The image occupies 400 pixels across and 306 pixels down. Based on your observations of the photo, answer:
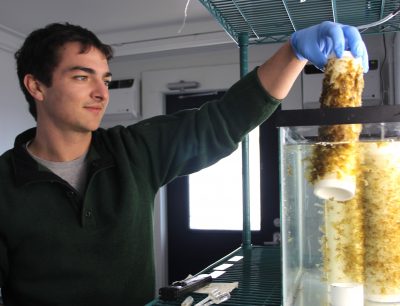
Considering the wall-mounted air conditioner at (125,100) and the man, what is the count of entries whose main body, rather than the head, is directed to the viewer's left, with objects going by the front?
0

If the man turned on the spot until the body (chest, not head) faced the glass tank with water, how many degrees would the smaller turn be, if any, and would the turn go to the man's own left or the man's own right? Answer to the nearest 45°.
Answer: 0° — they already face it

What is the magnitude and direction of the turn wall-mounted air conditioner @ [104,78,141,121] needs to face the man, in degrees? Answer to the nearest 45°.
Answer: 0° — it already faces them

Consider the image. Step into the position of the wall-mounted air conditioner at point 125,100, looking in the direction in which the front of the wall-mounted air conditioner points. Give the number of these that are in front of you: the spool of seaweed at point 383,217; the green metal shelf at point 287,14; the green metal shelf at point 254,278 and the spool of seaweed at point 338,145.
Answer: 4

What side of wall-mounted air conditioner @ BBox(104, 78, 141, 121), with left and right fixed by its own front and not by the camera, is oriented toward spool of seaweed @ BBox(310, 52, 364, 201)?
front

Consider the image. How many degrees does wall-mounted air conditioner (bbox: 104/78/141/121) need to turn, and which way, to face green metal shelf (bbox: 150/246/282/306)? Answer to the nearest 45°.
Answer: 0° — it already faces it

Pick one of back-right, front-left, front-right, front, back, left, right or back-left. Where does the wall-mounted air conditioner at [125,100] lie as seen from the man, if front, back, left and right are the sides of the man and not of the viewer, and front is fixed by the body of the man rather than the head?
back-left

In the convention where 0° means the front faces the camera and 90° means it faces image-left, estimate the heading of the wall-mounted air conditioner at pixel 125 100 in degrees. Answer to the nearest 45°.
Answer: approximately 0°

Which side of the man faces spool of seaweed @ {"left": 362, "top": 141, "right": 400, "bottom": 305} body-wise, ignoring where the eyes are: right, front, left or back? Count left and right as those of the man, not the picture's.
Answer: front

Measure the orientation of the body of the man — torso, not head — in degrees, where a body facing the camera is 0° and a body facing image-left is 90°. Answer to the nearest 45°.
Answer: approximately 315°

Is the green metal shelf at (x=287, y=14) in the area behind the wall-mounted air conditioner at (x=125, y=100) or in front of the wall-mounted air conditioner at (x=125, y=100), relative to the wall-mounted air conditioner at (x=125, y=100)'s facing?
in front
